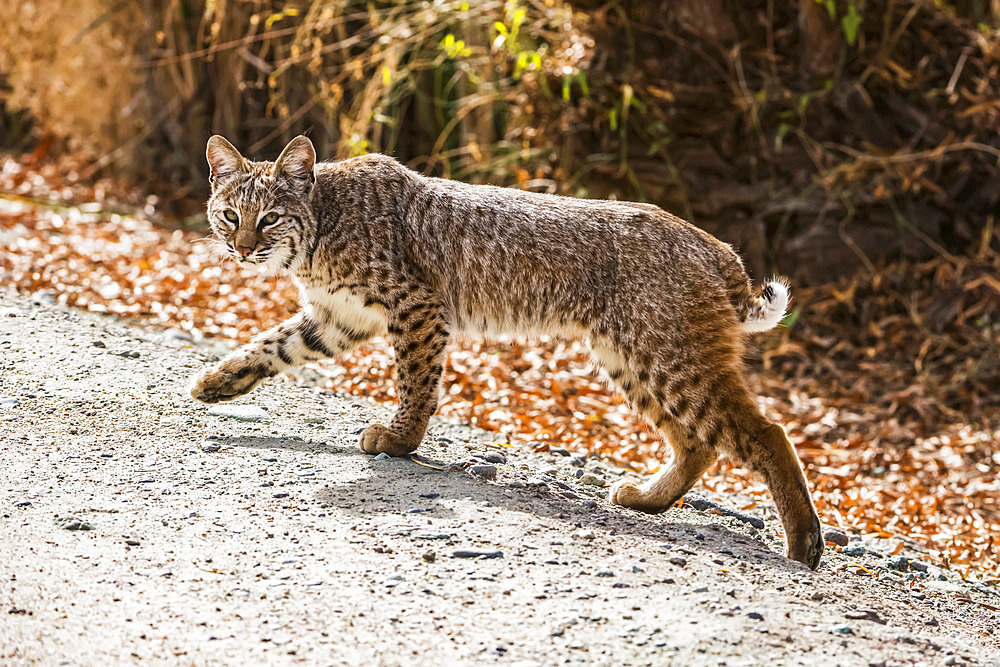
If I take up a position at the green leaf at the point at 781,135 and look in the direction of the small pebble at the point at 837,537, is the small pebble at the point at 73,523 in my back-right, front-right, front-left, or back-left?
front-right

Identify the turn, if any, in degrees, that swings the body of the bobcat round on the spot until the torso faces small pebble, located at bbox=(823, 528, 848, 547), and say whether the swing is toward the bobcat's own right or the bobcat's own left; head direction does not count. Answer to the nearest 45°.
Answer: approximately 180°

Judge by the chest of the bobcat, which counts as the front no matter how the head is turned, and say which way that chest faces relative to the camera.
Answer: to the viewer's left

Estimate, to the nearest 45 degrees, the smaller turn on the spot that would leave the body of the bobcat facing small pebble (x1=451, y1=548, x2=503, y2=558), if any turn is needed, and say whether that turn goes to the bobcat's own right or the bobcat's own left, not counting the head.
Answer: approximately 90° to the bobcat's own left

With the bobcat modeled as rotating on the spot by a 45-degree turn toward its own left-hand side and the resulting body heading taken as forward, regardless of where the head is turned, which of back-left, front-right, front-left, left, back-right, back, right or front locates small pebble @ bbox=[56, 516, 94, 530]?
front

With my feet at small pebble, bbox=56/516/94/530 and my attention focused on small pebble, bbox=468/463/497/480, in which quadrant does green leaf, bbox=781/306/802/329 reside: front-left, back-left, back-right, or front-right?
front-left

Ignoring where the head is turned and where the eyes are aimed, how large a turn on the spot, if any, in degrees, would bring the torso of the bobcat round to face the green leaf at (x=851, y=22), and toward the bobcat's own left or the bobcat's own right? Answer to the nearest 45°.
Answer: approximately 135° to the bobcat's own right

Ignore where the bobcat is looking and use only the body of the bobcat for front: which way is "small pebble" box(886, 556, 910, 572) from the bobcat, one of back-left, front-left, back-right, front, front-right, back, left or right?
back

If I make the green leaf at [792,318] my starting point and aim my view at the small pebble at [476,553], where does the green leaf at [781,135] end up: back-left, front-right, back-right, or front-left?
back-right

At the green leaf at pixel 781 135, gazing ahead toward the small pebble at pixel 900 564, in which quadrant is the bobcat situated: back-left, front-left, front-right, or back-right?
front-right

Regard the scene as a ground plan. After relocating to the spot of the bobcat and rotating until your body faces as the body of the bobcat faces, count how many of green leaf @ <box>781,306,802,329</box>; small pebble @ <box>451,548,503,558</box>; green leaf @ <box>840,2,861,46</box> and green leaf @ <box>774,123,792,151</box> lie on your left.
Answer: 1

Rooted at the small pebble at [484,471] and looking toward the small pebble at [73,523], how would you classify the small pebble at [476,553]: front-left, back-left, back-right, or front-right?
front-left

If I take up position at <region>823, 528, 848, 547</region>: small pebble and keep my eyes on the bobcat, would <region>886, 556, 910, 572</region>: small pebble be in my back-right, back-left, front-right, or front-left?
back-left

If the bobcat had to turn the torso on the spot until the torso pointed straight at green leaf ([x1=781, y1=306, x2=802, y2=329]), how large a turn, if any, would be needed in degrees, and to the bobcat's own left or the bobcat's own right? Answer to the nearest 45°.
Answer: approximately 135° to the bobcat's own right
